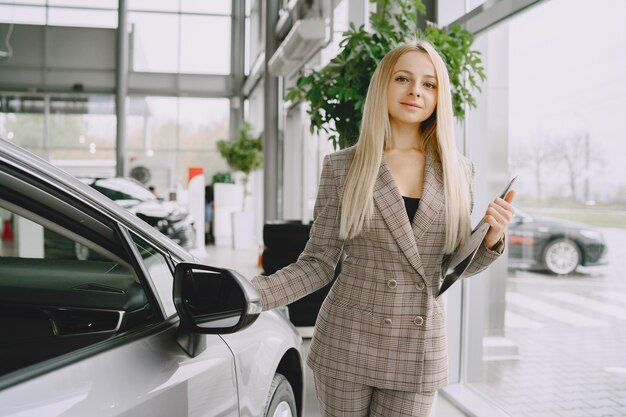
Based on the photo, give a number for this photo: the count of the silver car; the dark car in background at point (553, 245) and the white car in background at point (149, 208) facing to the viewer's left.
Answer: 0

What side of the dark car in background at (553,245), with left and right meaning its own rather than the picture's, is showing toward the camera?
right

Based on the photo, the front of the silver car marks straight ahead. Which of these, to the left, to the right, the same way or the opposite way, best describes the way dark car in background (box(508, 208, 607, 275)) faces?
to the right

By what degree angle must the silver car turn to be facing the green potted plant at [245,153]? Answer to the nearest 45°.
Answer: approximately 45° to its left

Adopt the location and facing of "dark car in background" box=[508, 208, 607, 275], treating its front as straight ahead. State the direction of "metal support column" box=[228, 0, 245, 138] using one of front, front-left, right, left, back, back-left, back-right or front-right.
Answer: back-left

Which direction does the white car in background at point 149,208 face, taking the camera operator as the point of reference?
facing the viewer and to the right of the viewer

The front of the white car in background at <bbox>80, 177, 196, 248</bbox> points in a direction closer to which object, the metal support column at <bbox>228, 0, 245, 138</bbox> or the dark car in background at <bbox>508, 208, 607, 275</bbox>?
the dark car in background

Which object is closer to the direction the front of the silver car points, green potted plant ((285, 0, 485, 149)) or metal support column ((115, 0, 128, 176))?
the green potted plant

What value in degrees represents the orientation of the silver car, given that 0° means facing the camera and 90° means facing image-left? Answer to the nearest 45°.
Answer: approximately 225°

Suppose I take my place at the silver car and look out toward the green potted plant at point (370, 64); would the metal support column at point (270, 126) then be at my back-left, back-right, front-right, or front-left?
front-left

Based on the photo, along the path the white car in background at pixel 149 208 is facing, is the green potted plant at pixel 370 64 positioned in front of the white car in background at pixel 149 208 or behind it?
in front

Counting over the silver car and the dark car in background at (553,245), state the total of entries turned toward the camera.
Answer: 0
